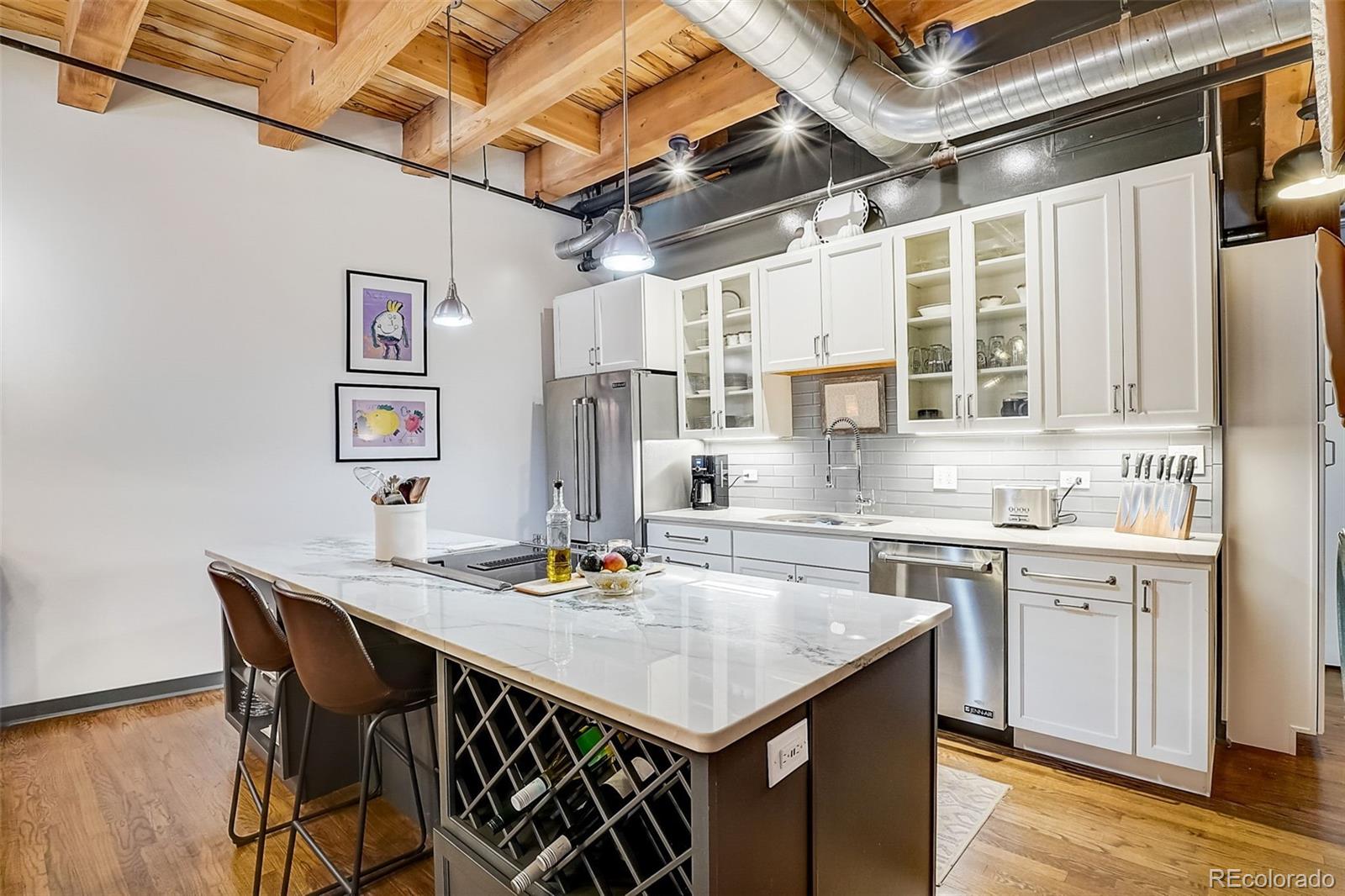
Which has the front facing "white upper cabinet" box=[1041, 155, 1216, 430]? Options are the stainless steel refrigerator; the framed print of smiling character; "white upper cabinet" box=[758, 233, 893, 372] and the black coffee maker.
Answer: the framed print of smiling character

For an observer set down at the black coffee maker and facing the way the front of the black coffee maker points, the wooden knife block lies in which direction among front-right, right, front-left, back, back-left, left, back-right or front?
left

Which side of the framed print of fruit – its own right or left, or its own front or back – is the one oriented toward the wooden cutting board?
front

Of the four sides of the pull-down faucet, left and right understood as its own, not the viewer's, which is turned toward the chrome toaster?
left

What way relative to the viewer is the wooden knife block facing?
toward the camera

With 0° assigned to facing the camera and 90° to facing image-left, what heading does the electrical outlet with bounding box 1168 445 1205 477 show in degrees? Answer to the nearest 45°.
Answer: approximately 0°

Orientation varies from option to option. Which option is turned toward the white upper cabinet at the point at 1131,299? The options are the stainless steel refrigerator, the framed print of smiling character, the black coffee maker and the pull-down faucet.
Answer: the framed print of smiling character

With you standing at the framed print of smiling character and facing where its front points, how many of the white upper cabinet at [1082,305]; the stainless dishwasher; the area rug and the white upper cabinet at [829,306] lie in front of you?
4

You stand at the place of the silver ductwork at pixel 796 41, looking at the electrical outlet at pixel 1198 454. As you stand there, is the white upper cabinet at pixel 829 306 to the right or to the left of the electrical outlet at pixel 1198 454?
left

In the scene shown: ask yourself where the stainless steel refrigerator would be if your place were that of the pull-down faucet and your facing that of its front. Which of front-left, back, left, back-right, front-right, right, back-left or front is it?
front-right

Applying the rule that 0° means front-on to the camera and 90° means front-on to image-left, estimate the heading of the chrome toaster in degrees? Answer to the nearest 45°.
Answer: approximately 0°

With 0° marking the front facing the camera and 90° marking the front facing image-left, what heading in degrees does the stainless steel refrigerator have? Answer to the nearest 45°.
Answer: approximately 45°

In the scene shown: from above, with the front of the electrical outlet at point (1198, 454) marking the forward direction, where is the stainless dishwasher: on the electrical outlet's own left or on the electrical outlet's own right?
on the electrical outlet's own right

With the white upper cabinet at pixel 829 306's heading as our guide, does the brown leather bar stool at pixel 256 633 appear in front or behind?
in front
